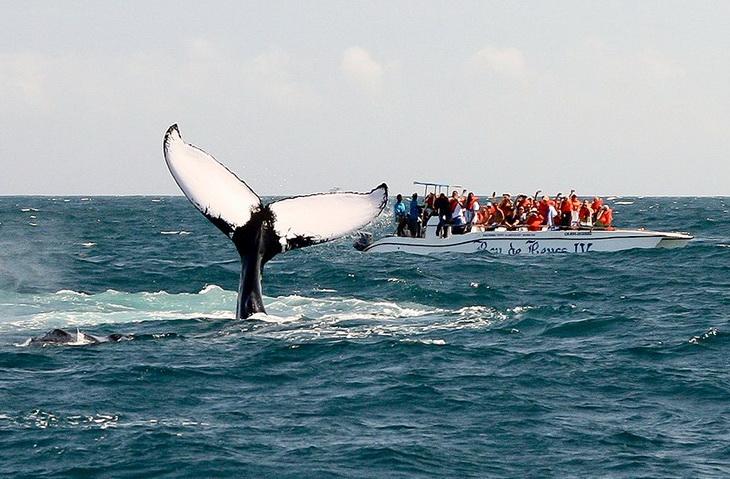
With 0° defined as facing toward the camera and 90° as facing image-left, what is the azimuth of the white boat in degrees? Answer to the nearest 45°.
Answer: approximately 270°

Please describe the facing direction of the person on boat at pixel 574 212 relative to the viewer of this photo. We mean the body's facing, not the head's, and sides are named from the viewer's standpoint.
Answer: facing the viewer and to the left of the viewer
